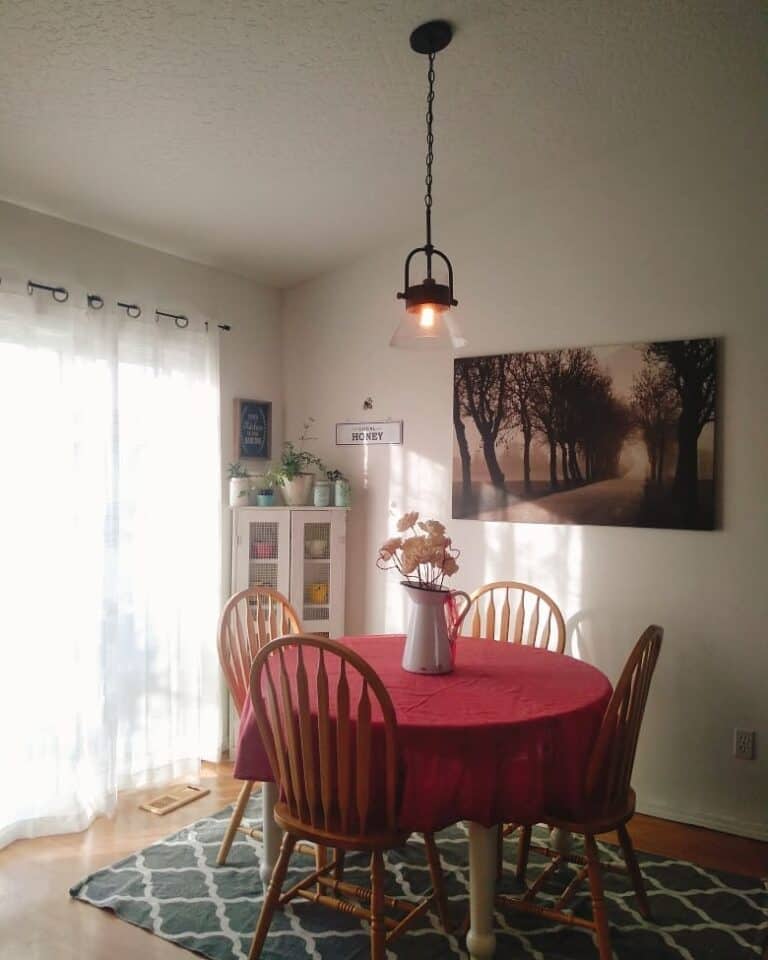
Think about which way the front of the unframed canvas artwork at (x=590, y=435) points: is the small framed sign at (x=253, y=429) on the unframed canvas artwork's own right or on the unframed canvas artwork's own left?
on the unframed canvas artwork's own right

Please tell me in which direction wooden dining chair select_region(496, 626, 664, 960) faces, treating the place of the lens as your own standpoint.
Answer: facing away from the viewer and to the left of the viewer

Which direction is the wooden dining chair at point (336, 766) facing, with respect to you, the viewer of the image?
facing away from the viewer and to the right of the viewer

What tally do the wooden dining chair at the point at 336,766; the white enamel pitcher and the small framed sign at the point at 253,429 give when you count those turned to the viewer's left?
1

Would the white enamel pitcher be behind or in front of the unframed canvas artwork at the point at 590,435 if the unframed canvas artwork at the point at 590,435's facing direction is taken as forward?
in front

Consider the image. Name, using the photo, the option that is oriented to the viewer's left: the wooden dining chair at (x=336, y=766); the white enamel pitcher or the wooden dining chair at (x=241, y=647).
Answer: the white enamel pitcher

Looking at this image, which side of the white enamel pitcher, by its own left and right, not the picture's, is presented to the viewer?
left

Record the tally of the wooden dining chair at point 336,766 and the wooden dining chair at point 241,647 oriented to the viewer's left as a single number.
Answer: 0

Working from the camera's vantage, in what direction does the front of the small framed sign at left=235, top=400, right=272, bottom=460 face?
facing the viewer and to the right of the viewer

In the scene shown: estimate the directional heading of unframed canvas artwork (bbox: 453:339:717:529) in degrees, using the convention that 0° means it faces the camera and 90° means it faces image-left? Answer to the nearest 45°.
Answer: approximately 45°

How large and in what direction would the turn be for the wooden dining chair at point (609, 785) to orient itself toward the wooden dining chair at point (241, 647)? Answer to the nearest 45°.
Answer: approximately 45° to its left

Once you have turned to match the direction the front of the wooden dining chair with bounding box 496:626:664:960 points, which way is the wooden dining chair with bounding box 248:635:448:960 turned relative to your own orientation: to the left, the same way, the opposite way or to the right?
to the right
